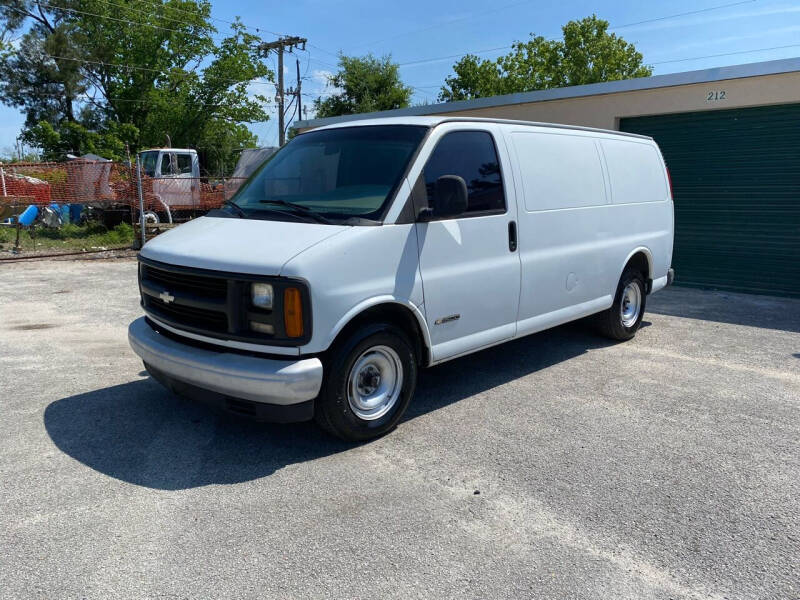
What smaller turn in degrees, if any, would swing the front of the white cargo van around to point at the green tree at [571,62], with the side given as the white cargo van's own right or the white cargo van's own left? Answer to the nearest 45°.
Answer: approximately 135° to the white cargo van's own right

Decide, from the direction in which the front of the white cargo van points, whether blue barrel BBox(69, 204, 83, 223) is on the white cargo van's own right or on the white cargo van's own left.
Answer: on the white cargo van's own right

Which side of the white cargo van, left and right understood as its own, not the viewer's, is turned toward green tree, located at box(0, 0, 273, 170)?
right

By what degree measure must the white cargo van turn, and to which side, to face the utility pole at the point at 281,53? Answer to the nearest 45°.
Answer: approximately 135° to its right

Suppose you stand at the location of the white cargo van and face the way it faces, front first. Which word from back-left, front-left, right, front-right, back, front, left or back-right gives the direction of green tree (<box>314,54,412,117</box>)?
back-right

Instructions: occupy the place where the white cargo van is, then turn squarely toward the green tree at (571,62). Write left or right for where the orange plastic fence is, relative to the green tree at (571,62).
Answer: left

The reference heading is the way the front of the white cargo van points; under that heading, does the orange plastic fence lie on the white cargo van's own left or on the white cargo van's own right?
on the white cargo van's own right

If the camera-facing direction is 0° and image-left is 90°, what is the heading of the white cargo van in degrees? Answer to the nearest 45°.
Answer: approximately 45°
